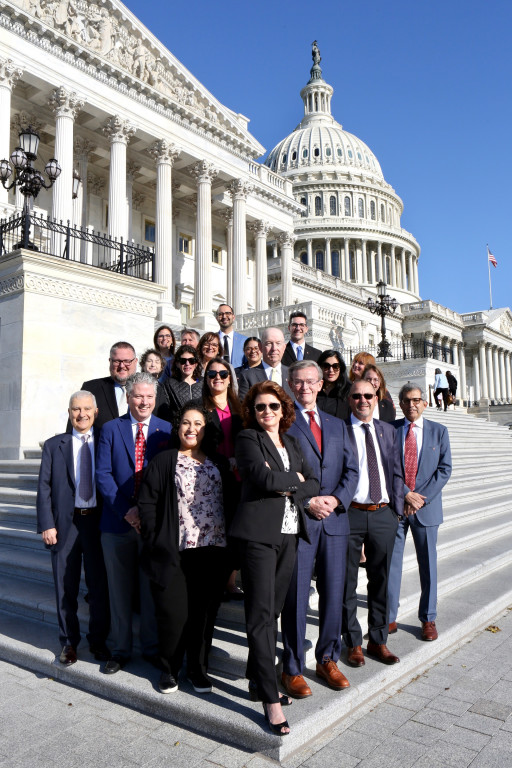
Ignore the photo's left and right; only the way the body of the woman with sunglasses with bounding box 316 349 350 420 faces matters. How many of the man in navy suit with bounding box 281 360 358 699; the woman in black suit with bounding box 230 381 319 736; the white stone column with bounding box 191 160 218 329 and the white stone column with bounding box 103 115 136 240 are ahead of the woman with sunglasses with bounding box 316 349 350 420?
2

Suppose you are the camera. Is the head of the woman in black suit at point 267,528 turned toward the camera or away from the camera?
toward the camera

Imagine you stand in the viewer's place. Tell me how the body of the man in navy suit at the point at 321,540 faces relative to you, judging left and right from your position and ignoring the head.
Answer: facing the viewer

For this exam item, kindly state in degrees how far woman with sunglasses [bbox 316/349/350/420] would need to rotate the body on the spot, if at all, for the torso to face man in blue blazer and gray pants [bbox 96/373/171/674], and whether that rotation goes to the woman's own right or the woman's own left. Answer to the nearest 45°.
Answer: approximately 45° to the woman's own right

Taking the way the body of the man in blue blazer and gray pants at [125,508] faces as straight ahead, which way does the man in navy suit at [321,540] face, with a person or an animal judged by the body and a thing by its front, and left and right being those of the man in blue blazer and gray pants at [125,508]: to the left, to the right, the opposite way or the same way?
the same way

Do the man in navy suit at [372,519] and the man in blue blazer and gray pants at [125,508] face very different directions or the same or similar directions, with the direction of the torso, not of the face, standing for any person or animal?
same or similar directions

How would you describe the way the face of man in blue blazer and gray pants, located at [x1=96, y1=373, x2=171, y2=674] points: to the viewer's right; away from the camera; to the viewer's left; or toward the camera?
toward the camera

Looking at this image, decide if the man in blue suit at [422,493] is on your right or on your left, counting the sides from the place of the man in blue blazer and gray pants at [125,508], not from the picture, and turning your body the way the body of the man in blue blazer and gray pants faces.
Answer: on your left

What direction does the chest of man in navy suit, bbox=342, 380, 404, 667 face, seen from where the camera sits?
toward the camera

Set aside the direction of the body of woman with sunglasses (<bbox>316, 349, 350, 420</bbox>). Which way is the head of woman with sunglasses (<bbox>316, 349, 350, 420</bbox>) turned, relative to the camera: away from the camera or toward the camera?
toward the camera

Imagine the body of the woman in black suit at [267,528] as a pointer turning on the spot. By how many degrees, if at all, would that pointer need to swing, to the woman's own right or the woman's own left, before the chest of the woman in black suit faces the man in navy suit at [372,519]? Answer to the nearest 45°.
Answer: approximately 90° to the woman's own left

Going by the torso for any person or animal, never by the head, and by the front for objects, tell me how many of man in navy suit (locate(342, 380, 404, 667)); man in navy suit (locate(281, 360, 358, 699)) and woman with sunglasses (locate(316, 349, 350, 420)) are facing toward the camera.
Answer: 3

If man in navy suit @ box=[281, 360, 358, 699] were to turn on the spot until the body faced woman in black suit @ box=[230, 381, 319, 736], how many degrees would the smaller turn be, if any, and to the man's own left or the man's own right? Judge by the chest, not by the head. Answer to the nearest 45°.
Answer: approximately 45° to the man's own right

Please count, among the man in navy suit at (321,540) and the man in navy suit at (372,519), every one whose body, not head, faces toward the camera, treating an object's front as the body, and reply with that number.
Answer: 2

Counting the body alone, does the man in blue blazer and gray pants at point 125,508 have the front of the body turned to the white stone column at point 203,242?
no

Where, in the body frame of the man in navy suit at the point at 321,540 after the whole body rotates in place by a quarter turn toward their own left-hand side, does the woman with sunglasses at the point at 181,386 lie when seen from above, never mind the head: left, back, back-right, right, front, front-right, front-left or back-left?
back-left

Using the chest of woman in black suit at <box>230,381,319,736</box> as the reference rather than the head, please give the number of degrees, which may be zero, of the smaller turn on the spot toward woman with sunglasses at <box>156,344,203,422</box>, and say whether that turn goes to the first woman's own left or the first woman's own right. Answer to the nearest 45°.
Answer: approximately 180°

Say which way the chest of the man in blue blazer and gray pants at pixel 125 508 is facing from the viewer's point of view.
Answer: toward the camera

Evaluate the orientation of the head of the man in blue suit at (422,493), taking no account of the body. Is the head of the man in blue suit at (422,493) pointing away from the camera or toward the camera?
toward the camera
